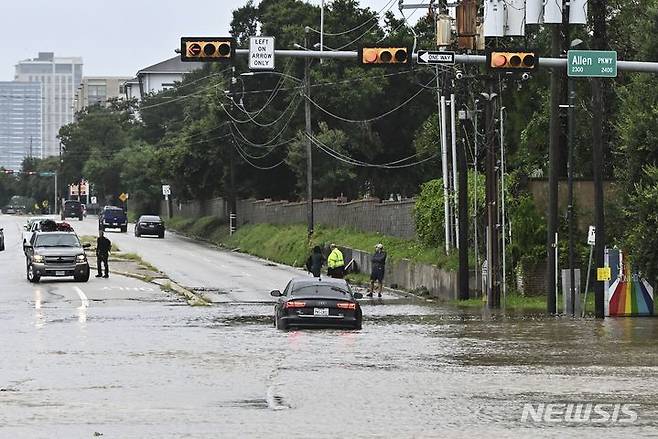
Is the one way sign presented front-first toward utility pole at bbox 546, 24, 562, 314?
no

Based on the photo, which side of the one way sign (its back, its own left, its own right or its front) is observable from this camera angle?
front

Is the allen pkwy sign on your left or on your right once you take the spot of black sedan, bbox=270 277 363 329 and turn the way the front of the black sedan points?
on your right

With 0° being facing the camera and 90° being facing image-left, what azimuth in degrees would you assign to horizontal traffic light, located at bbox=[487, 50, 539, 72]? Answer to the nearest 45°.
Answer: approximately 0°

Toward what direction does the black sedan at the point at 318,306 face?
away from the camera

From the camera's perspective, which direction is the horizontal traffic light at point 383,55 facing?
toward the camera

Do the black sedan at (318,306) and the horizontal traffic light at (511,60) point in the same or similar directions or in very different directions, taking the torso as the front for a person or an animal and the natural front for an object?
very different directions

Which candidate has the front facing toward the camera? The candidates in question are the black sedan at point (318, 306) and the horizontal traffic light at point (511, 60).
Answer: the horizontal traffic light

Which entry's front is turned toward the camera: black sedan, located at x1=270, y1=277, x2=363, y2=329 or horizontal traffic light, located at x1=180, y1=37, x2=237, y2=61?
the horizontal traffic light

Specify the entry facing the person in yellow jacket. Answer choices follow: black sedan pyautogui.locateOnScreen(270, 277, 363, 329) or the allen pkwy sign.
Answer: the black sedan

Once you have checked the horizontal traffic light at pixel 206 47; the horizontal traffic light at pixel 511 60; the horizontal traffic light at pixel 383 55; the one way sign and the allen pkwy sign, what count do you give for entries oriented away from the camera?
0

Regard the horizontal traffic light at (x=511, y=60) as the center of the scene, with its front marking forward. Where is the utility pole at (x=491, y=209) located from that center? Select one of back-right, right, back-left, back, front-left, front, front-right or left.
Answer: back

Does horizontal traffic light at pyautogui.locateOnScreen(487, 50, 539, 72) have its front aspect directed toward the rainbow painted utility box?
no

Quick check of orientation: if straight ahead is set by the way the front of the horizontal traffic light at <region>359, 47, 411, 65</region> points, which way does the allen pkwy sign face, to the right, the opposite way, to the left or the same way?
the same way

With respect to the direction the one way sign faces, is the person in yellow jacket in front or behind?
behind

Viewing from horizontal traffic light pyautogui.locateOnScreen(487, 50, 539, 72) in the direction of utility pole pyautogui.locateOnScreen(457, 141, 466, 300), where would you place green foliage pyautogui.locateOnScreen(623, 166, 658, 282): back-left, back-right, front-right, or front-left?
front-right
